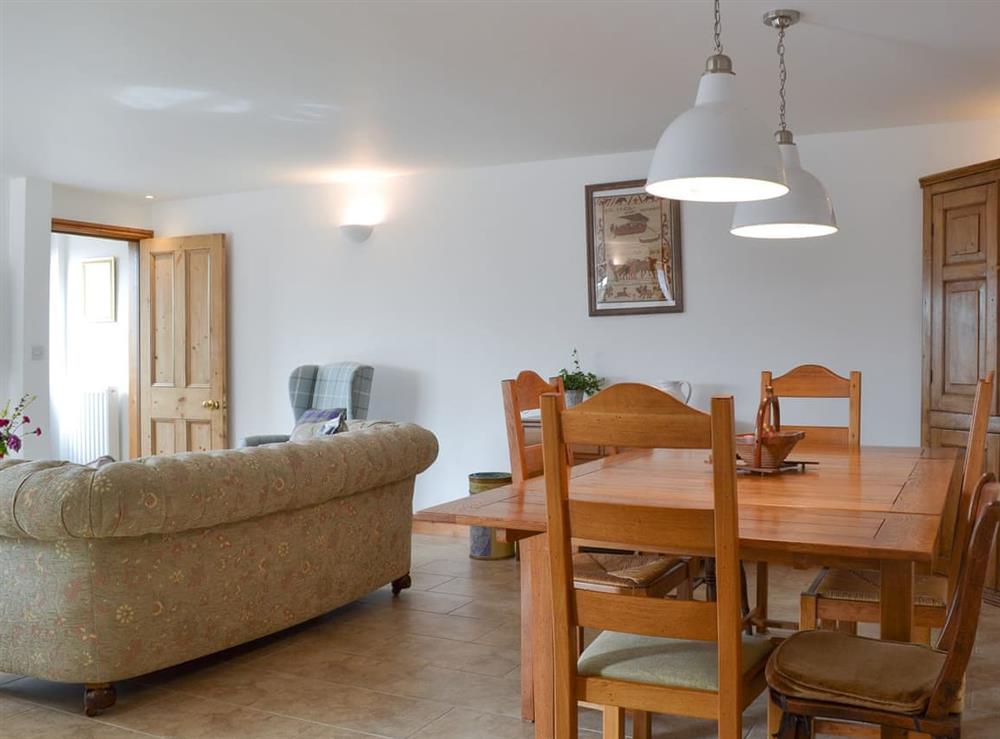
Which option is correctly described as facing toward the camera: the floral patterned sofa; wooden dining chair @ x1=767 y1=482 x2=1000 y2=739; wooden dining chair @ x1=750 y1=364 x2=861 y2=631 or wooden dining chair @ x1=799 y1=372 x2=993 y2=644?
wooden dining chair @ x1=750 y1=364 x2=861 y2=631

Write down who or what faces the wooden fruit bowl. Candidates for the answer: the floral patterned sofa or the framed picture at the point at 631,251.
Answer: the framed picture

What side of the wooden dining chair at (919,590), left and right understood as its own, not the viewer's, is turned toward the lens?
left

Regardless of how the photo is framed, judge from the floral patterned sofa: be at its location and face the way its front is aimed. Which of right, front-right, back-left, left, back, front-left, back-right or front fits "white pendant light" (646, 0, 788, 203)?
back

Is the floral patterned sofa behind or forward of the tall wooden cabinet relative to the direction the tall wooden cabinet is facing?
forward

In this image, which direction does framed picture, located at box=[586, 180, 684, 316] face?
toward the camera

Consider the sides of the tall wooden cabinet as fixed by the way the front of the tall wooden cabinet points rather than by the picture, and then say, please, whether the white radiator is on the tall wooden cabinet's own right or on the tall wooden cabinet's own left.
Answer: on the tall wooden cabinet's own right

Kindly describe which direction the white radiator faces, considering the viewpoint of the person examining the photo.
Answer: facing the viewer and to the left of the viewer

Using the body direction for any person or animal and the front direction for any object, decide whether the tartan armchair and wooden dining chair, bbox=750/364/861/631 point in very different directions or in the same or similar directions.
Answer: same or similar directions

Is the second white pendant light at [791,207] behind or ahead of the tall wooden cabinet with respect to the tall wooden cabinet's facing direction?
ahead

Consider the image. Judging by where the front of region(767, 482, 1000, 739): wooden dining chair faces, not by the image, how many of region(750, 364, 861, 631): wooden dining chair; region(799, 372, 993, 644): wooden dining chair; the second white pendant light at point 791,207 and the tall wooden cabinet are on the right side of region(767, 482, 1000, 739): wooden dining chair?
4

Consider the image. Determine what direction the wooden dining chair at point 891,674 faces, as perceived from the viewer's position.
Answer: facing to the left of the viewer

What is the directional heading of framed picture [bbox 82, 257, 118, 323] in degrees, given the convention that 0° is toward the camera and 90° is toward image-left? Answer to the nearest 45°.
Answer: approximately 45°

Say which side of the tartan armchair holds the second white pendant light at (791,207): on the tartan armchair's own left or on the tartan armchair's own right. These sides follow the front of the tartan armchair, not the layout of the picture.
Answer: on the tartan armchair's own left

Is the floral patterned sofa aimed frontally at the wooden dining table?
no

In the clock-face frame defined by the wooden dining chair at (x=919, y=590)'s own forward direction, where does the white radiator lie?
The white radiator is roughly at 1 o'clock from the wooden dining chair.

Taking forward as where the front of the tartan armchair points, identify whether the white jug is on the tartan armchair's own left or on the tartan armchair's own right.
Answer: on the tartan armchair's own left

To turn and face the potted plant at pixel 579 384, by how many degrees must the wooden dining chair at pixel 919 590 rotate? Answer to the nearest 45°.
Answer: approximately 45° to its right

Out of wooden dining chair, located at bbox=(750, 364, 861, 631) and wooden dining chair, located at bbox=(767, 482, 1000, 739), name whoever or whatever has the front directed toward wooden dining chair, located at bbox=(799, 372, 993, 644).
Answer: wooden dining chair, located at bbox=(750, 364, 861, 631)

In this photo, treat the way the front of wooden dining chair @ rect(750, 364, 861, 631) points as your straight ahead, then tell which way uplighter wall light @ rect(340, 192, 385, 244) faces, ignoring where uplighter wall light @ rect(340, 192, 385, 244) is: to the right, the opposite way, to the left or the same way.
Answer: the same way

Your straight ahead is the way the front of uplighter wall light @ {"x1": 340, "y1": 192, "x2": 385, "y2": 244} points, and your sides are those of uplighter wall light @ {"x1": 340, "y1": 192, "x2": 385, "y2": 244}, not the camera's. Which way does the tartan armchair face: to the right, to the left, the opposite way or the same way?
the same way

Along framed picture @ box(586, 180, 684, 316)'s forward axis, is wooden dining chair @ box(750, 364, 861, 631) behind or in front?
in front

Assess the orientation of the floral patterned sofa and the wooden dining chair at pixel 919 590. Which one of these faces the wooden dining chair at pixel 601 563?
the wooden dining chair at pixel 919 590

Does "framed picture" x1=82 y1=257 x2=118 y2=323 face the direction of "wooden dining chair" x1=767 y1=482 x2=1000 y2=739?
no
